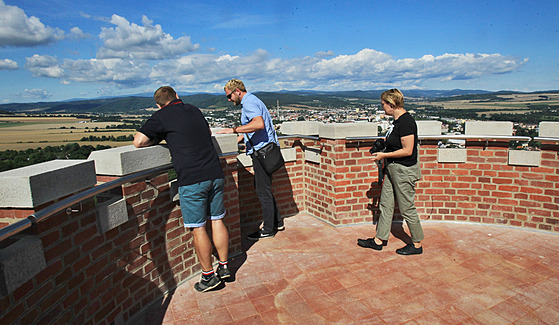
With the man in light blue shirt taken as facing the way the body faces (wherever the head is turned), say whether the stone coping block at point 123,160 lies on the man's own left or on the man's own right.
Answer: on the man's own left

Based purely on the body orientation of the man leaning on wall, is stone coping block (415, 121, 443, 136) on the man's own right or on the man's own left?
on the man's own right

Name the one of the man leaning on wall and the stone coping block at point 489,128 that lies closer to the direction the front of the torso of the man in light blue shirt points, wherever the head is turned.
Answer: the man leaning on wall

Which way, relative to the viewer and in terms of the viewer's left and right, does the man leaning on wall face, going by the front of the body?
facing away from the viewer and to the left of the viewer

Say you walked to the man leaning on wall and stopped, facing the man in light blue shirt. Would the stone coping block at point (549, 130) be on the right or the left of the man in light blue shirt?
right

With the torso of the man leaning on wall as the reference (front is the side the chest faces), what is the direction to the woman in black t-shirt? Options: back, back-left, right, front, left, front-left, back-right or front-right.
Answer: back-right

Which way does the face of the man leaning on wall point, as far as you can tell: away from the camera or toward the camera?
away from the camera

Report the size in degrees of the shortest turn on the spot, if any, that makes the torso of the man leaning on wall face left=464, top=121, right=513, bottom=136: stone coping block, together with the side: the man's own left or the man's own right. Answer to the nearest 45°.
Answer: approximately 135° to the man's own right

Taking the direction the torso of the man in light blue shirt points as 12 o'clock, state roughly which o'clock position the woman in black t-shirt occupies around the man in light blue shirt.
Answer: The woman in black t-shirt is roughly at 7 o'clock from the man in light blue shirt.

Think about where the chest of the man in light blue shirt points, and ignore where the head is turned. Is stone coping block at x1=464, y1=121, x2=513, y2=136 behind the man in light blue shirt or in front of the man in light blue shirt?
behind

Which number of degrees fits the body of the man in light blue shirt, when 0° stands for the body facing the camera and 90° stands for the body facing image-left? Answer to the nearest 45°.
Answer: approximately 90°

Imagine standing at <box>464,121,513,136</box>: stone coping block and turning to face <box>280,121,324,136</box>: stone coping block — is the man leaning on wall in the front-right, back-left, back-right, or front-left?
front-left
